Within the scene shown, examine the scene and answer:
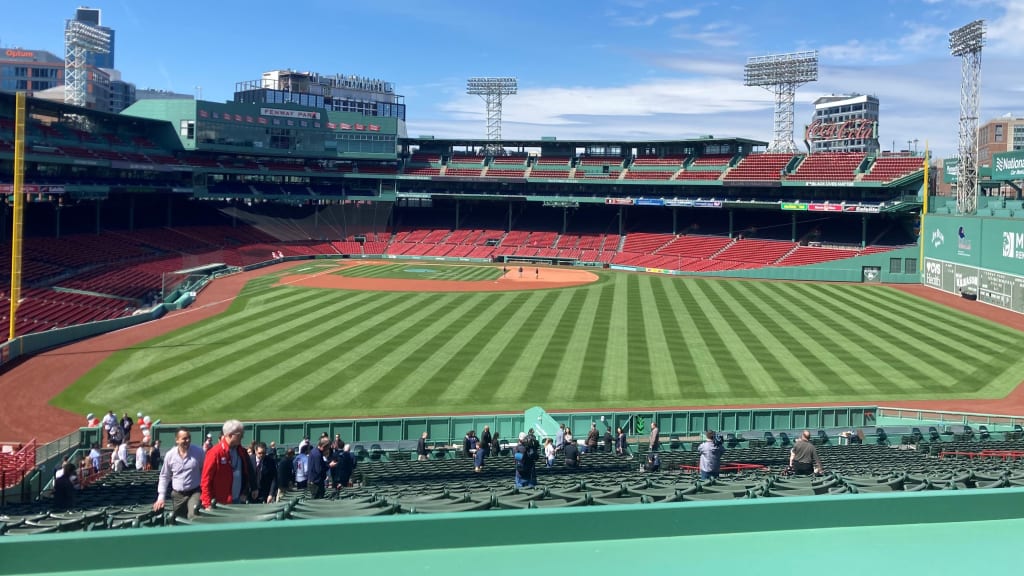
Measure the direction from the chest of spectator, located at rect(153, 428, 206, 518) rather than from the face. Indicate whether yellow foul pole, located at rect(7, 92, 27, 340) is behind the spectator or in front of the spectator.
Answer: behind

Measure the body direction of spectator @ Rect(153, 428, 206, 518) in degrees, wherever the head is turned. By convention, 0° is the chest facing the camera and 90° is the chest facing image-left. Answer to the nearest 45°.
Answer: approximately 0°

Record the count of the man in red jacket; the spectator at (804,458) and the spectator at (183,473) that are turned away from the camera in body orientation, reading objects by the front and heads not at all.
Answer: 1

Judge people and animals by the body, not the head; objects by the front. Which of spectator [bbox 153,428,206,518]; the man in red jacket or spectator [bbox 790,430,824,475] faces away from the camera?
spectator [bbox 790,430,824,475]

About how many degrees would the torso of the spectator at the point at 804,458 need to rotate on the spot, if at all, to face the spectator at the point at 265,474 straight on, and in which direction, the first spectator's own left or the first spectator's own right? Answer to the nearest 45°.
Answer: approximately 135° to the first spectator's own left

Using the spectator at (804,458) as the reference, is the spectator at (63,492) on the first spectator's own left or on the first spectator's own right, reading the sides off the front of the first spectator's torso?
on the first spectator's own left

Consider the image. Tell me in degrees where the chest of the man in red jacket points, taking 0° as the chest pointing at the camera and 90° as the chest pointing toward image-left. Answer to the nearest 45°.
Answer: approximately 315°

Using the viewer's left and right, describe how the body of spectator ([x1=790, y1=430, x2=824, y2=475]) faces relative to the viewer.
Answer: facing away from the viewer

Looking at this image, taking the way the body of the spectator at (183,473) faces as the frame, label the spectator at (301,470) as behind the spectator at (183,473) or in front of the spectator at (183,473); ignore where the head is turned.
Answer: behind

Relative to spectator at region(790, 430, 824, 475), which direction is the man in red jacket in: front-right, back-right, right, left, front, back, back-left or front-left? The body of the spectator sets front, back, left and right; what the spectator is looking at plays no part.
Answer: back-left
